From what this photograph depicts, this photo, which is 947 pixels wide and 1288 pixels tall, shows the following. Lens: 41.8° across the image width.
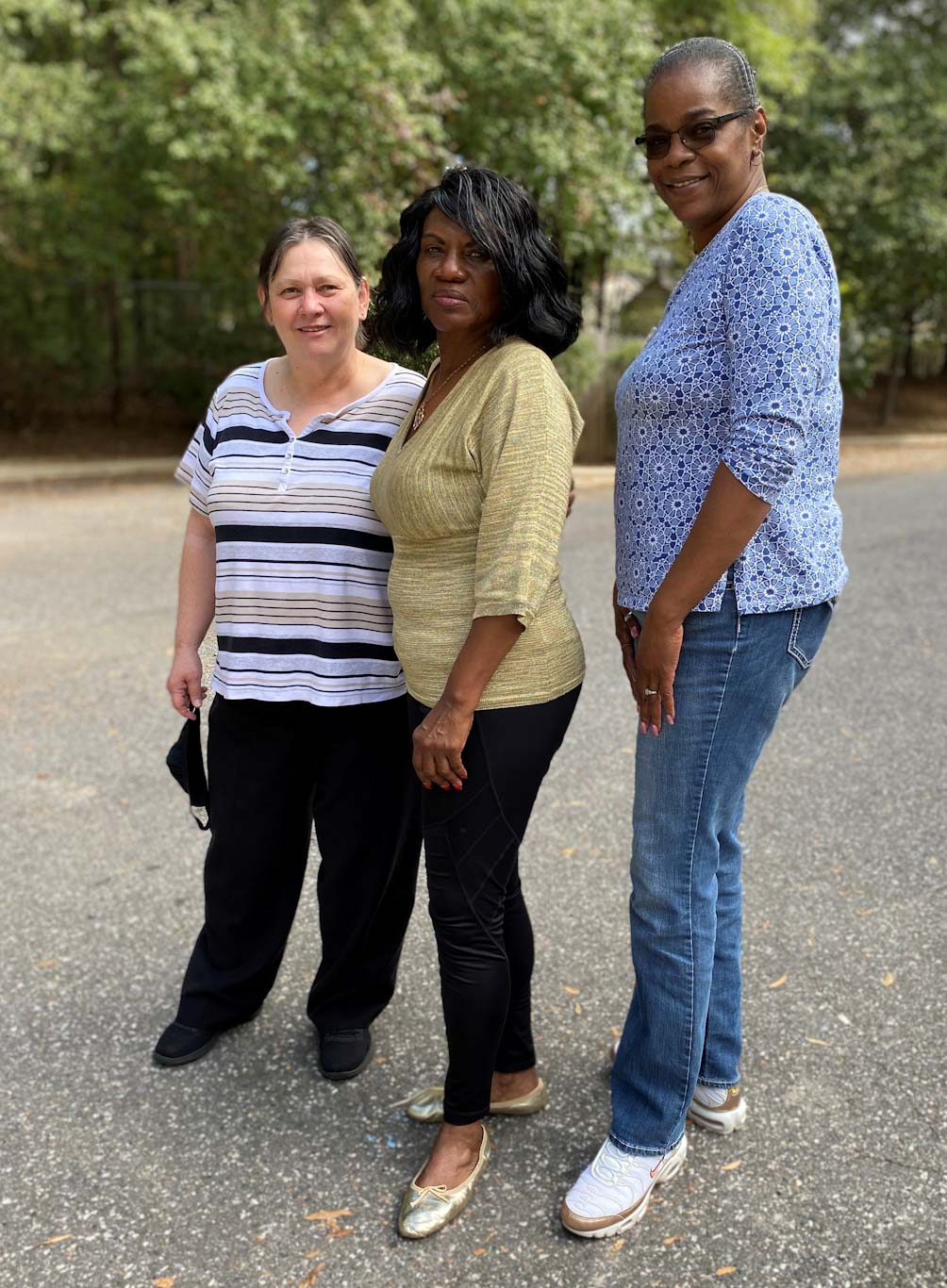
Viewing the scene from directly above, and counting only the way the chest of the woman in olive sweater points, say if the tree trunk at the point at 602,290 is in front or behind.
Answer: behind

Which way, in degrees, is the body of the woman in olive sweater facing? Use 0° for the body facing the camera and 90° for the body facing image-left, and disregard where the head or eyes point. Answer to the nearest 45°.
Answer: approximately 45°

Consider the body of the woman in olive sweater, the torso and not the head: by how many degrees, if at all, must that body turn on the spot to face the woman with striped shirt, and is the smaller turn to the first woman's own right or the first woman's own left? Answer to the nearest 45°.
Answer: approximately 90° to the first woman's own right
